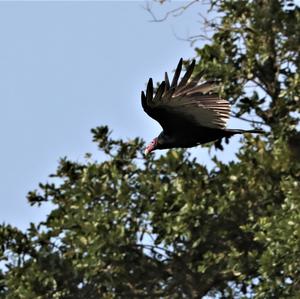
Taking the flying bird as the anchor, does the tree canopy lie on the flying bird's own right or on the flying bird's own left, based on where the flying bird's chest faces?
on the flying bird's own right

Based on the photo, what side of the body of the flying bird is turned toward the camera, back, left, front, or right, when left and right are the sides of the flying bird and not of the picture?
left
